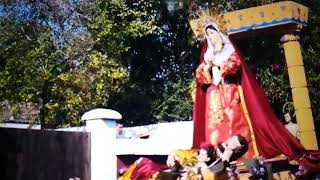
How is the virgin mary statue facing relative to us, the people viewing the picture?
facing the viewer and to the left of the viewer
